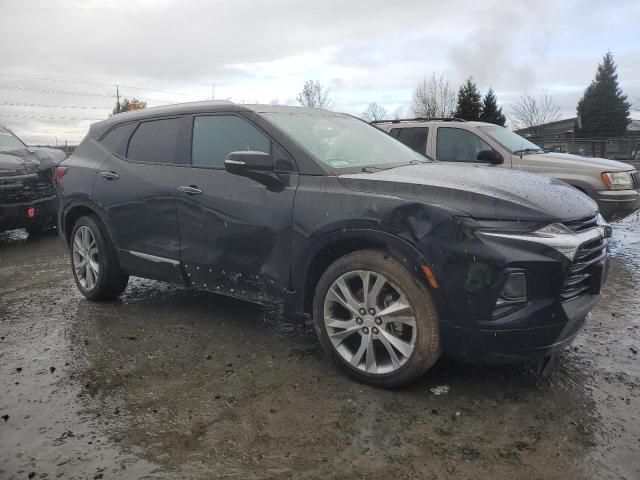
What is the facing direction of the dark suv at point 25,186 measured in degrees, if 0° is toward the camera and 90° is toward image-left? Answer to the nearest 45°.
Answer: approximately 315°

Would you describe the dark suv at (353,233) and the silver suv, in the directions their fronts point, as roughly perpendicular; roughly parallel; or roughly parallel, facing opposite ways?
roughly parallel

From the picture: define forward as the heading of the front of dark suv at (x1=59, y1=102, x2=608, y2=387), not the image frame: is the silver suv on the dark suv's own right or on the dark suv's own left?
on the dark suv's own left

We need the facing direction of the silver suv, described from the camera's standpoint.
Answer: facing the viewer and to the right of the viewer

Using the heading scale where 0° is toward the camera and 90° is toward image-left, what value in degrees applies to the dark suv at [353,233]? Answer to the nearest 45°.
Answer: approximately 315°

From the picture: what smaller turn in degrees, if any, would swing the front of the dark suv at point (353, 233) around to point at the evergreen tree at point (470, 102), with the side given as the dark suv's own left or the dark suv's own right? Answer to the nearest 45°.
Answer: approximately 135° to the dark suv's own left

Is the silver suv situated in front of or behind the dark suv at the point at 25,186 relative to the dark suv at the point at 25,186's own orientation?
in front

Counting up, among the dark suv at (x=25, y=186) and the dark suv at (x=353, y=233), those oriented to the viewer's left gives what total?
0

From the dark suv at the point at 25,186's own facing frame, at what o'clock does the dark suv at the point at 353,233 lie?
the dark suv at the point at 353,233 is roughly at 1 o'clock from the dark suv at the point at 25,186.

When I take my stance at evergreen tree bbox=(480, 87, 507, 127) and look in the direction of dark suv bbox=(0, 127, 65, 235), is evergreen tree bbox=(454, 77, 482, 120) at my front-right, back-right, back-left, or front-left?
front-right
